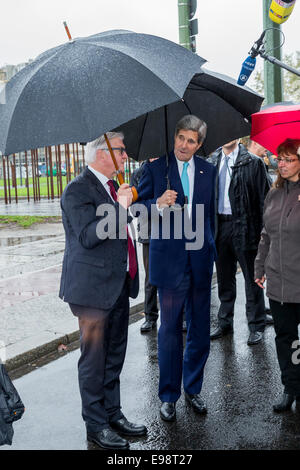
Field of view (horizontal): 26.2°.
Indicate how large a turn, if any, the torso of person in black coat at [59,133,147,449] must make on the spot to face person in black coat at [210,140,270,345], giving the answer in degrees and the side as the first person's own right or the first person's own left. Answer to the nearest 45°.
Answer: approximately 45° to the first person's own left

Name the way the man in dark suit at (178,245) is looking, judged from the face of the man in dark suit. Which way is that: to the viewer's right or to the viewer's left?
to the viewer's left

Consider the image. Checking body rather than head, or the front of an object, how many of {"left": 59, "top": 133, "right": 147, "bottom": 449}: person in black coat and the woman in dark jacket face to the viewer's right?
1

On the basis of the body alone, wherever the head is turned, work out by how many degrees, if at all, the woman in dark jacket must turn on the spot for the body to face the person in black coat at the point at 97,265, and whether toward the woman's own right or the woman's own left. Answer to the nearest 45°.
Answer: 0° — they already face them

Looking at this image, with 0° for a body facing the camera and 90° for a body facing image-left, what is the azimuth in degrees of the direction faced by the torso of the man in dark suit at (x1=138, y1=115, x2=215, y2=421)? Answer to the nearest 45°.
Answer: approximately 0°

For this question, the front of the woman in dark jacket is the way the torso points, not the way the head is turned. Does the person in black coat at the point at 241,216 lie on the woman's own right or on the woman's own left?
on the woman's own right

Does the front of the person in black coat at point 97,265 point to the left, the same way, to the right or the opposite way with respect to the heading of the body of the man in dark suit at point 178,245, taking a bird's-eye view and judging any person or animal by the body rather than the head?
to the left

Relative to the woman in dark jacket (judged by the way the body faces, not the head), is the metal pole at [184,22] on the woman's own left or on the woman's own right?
on the woman's own right

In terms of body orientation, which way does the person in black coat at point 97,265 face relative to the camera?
to the viewer's right

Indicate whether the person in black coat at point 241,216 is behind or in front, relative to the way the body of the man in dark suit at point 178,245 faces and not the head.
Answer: behind

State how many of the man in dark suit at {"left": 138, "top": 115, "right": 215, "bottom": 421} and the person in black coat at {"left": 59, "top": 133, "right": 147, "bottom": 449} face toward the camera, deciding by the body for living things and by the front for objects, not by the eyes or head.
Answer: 1
